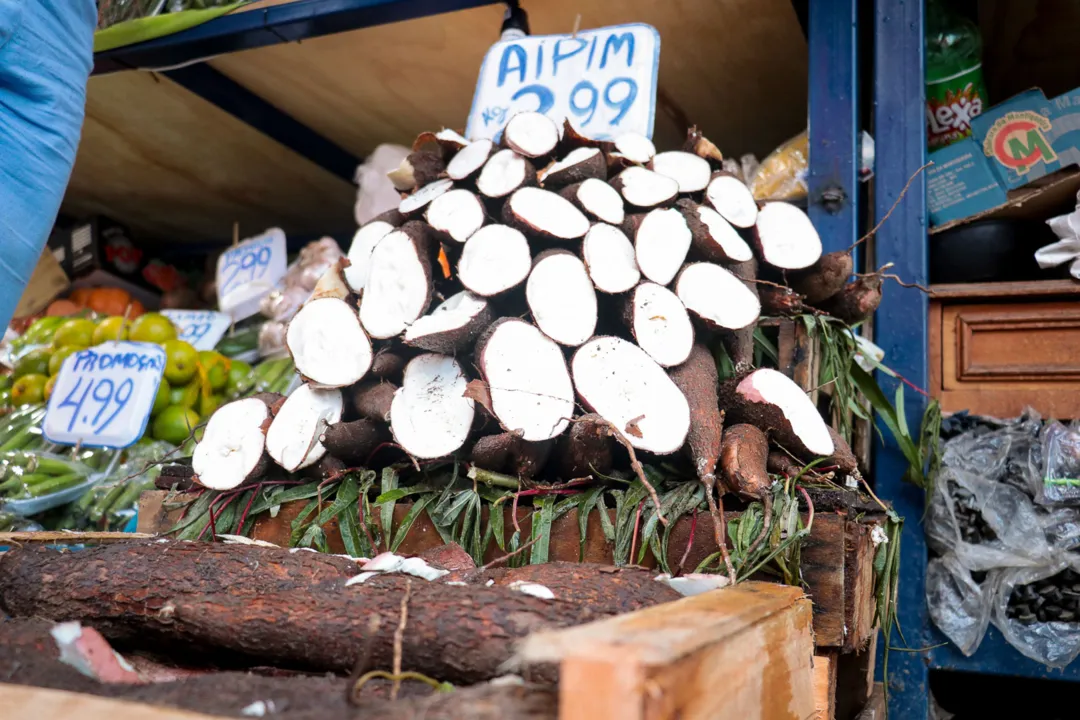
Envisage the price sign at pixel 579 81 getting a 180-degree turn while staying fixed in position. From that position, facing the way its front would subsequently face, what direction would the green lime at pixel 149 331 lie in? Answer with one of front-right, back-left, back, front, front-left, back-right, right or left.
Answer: front-left

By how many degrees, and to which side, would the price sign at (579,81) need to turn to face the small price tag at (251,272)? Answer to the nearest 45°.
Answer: approximately 135° to its right

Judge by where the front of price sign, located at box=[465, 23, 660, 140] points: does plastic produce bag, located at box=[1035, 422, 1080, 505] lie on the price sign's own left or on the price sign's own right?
on the price sign's own left

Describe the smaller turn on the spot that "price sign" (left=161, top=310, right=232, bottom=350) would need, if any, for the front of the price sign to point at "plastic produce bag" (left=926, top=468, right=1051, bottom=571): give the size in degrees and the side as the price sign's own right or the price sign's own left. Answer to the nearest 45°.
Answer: approximately 45° to the price sign's own left

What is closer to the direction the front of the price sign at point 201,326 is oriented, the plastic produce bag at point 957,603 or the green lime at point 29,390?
the plastic produce bag

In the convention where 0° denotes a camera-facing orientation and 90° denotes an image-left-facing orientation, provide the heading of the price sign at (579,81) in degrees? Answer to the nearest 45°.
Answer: approximately 0°

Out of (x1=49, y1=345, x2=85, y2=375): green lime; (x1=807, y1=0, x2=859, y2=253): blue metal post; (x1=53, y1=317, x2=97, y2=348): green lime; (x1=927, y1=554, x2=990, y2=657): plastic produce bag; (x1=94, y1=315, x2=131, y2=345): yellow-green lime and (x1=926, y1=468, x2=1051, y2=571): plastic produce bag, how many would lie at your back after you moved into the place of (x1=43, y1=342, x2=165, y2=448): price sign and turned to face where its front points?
3

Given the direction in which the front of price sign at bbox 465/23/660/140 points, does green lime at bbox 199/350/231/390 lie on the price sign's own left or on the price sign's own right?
on the price sign's own right

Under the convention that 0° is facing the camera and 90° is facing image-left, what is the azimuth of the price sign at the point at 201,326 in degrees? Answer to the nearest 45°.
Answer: approximately 0°

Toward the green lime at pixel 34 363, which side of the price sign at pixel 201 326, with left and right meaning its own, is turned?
right

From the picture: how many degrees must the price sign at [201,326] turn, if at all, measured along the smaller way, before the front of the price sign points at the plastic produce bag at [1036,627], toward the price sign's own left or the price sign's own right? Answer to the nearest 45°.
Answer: approximately 45° to the price sign's own left
